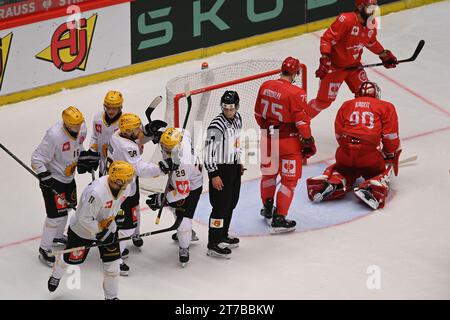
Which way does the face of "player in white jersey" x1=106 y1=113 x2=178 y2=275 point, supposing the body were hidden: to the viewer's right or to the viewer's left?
to the viewer's right

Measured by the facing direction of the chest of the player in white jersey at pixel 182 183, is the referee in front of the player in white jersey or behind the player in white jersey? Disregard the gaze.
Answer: behind

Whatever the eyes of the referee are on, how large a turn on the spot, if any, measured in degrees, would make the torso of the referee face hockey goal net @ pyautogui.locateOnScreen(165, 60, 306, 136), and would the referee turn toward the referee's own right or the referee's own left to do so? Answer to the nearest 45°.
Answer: approximately 135° to the referee's own left

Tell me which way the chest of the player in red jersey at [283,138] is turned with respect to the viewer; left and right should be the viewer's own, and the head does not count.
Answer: facing away from the viewer and to the right of the viewer

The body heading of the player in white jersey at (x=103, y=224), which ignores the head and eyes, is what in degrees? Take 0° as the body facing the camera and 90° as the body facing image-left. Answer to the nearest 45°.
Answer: approximately 315°

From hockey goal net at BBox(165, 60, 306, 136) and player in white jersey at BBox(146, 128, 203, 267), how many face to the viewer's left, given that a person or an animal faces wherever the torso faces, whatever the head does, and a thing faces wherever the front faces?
1

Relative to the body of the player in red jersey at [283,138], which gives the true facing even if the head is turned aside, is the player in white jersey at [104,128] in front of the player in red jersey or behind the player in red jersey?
behind

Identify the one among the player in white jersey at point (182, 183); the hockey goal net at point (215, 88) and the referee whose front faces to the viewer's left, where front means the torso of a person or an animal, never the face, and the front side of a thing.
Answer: the player in white jersey
